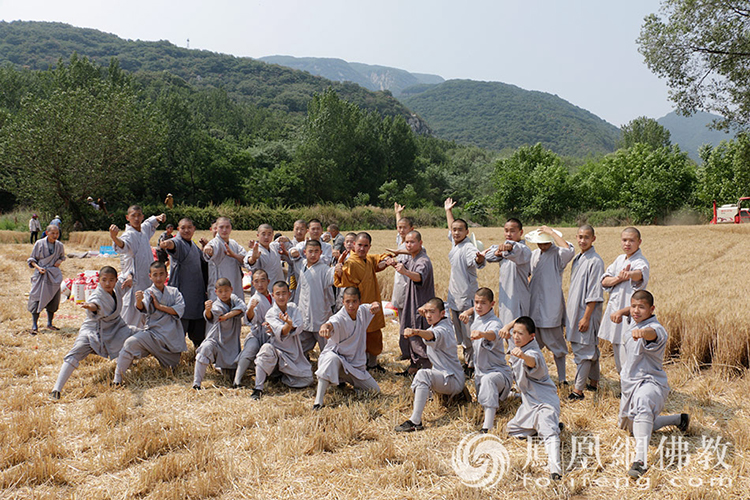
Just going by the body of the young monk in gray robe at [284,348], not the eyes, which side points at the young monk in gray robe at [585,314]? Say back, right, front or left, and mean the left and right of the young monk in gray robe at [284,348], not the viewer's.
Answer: left

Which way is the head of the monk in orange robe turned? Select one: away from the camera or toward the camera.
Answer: toward the camera

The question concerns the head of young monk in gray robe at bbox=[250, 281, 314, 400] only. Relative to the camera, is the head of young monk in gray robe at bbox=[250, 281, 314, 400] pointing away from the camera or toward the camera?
toward the camera

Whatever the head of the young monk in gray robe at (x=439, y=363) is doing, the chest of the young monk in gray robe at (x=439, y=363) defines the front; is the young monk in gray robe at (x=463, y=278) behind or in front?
behind

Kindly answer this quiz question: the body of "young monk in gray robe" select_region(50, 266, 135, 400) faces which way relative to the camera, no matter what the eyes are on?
toward the camera

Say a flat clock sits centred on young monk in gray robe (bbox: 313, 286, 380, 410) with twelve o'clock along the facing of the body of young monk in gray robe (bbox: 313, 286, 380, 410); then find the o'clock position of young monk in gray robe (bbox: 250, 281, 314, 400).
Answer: young monk in gray robe (bbox: 250, 281, 314, 400) is roughly at 4 o'clock from young monk in gray robe (bbox: 313, 286, 380, 410).

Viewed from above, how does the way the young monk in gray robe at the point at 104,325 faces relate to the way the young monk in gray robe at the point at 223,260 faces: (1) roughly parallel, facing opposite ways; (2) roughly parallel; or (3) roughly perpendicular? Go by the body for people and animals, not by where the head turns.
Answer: roughly parallel

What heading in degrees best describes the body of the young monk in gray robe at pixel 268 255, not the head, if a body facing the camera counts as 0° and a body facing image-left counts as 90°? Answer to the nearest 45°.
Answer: approximately 0°

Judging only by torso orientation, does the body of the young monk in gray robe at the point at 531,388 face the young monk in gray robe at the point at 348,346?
no

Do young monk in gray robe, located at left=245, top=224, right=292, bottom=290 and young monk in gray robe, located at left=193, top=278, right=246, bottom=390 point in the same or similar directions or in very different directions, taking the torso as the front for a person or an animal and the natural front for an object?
same or similar directions

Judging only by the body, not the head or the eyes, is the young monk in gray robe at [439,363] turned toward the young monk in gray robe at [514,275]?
no

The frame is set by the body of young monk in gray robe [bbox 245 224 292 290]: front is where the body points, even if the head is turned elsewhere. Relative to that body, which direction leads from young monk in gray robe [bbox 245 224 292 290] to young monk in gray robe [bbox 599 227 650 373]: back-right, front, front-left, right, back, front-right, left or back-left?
front-left

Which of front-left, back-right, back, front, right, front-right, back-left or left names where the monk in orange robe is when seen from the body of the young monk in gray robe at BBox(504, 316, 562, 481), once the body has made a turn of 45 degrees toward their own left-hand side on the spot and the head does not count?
back-right

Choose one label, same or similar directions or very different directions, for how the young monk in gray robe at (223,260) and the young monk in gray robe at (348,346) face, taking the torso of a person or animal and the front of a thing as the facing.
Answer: same or similar directions

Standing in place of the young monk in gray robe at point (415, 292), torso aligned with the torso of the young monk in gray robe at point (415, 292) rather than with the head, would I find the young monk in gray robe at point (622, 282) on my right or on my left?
on my left

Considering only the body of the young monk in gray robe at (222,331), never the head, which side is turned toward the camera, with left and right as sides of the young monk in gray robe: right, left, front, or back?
front

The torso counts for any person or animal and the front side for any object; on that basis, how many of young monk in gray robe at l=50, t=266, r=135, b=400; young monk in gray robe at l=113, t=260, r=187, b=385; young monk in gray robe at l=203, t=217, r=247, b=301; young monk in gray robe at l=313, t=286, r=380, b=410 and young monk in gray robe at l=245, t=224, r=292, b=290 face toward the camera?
5

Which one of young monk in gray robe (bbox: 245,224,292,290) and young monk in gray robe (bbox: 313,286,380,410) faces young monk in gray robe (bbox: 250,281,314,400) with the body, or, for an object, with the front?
young monk in gray robe (bbox: 245,224,292,290)
